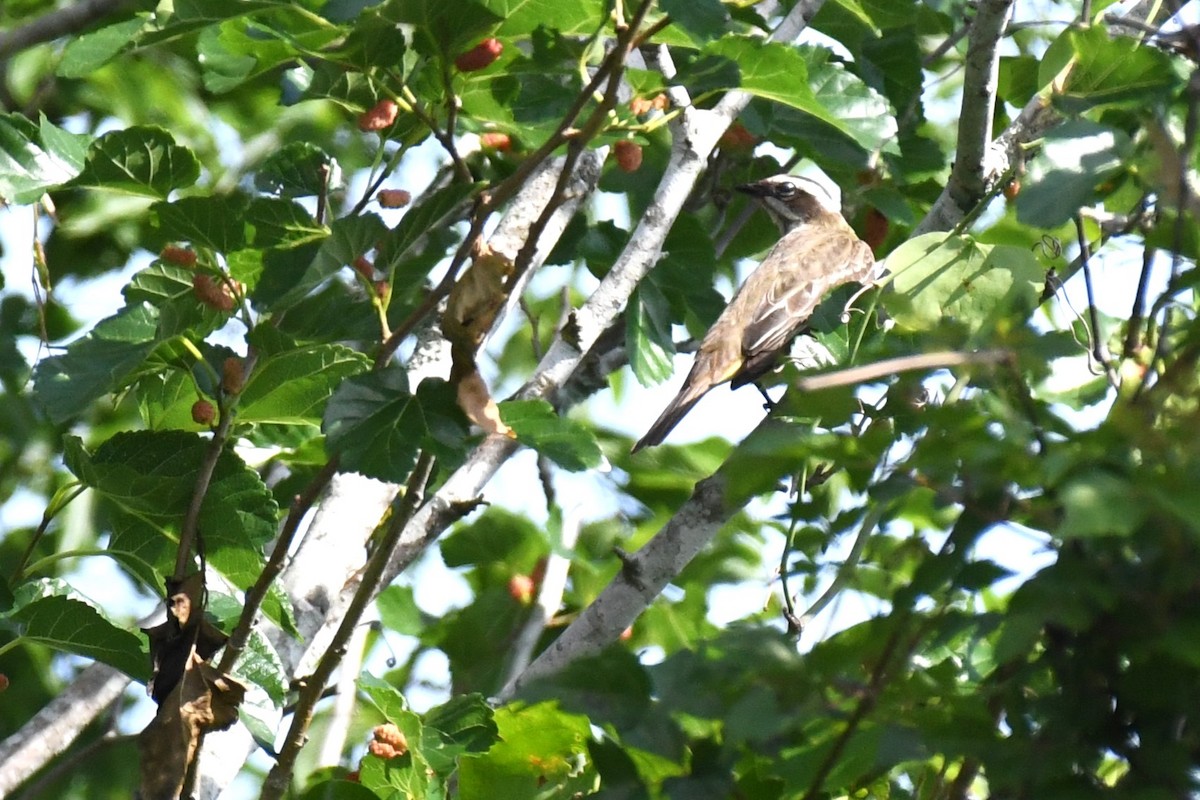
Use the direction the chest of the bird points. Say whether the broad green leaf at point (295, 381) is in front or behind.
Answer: behind

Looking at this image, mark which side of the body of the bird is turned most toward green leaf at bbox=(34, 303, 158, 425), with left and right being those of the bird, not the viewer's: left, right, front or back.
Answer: back

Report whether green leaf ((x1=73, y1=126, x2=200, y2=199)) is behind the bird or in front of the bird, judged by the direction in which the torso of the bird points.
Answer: behind

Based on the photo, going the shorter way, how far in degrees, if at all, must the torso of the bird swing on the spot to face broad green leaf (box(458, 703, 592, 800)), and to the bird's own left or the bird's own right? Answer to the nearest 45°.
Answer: approximately 135° to the bird's own right

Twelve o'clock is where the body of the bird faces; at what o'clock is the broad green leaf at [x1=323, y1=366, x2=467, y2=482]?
The broad green leaf is roughly at 7 o'clock from the bird.

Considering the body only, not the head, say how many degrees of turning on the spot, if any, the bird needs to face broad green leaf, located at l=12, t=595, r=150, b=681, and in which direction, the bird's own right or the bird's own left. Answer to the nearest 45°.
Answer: approximately 180°

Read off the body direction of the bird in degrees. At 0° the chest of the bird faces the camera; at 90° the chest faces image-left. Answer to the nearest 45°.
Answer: approximately 225°
